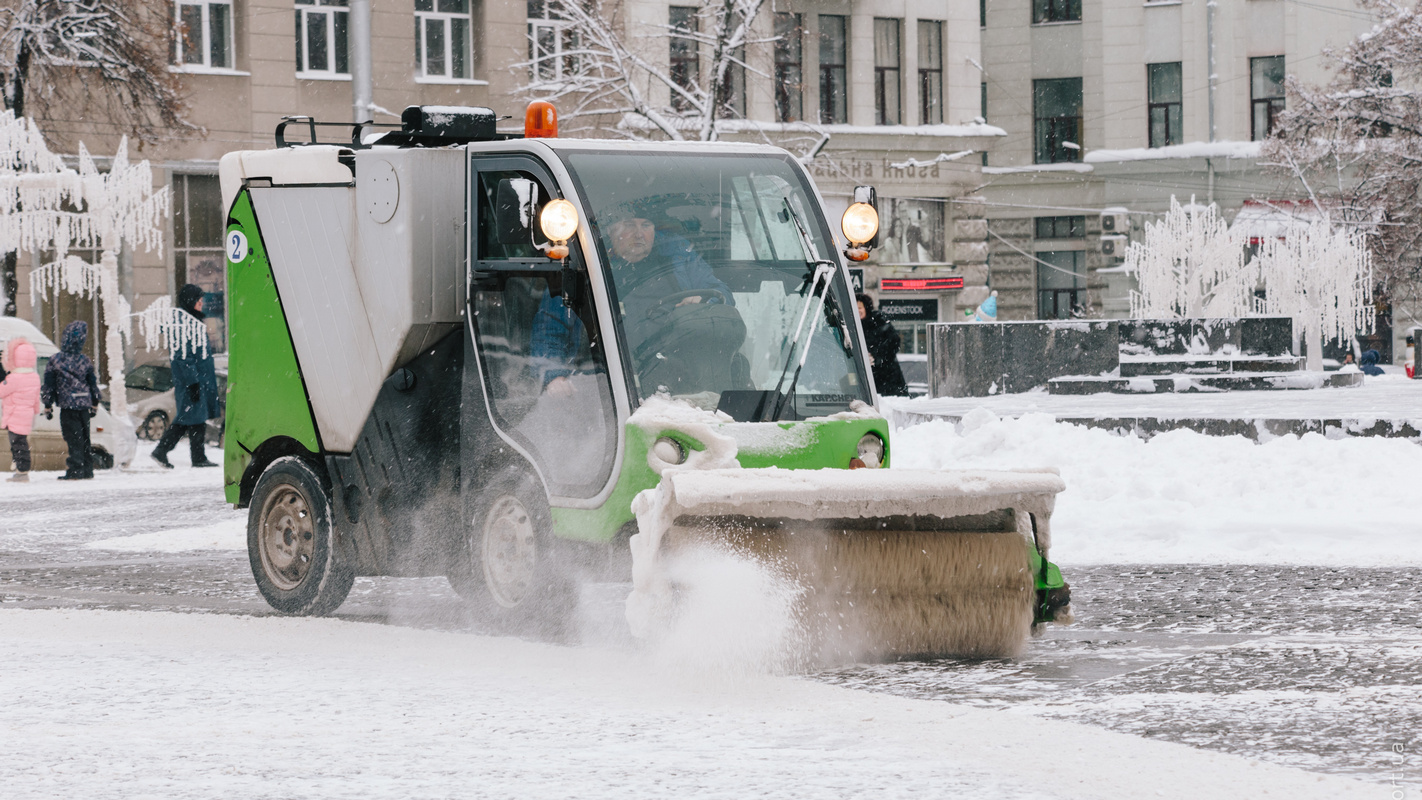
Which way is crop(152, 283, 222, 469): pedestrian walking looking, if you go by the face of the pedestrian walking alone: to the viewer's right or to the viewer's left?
to the viewer's right

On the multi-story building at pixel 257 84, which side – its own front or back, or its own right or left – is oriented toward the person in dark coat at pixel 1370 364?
left

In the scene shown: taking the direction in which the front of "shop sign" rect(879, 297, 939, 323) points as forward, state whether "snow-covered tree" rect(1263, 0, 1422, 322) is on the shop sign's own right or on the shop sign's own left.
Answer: on the shop sign's own left

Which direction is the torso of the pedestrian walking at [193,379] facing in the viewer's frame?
to the viewer's right

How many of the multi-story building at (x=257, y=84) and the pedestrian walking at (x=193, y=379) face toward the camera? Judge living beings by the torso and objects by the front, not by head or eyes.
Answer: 1
